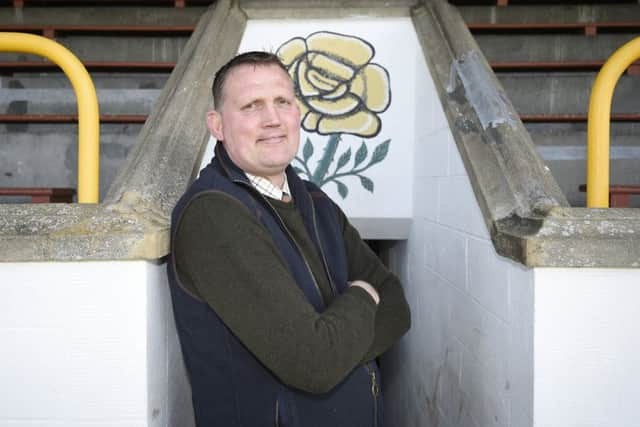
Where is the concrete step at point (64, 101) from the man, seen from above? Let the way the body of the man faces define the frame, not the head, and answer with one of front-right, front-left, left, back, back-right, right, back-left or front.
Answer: back

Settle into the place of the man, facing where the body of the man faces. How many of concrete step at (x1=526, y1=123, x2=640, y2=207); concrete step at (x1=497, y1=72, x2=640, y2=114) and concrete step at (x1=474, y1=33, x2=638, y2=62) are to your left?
3

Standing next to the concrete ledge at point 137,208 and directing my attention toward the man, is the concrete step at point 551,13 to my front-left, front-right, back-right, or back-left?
front-left

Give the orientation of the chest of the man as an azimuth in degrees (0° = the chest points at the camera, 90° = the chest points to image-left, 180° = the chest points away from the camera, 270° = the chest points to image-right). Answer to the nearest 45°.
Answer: approximately 315°

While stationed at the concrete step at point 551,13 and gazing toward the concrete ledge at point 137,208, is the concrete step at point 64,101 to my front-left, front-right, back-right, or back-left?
front-right

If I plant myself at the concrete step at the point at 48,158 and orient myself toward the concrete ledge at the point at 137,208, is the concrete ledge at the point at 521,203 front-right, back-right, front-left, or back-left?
front-left

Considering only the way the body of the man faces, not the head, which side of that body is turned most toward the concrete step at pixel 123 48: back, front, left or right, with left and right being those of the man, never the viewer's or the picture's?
back

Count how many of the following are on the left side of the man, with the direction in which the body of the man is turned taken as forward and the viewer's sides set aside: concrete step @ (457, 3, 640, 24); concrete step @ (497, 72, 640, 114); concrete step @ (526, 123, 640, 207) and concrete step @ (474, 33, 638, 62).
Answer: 4

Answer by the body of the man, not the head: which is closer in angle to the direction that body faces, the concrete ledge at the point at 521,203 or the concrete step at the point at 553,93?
the concrete ledge

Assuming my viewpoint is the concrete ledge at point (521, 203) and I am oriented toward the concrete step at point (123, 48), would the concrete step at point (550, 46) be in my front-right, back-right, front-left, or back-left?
front-right
